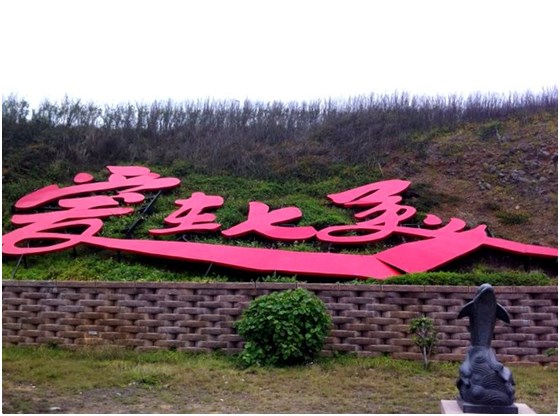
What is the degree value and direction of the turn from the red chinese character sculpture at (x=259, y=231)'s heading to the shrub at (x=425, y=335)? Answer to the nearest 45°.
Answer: approximately 45° to its left

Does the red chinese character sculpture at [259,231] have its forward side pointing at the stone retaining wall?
yes

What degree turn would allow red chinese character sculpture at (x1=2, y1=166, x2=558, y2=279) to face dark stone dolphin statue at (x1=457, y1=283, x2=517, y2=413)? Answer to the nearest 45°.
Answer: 0° — it already faces it

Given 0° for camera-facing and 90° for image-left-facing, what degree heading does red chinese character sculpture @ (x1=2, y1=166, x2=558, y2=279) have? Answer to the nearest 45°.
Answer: approximately 0°

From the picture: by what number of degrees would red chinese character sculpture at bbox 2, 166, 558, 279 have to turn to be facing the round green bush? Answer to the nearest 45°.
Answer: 0° — it already faces it

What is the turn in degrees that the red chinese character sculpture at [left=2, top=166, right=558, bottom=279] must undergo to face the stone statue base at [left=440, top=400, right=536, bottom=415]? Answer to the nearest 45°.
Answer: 0° — it already faces it
